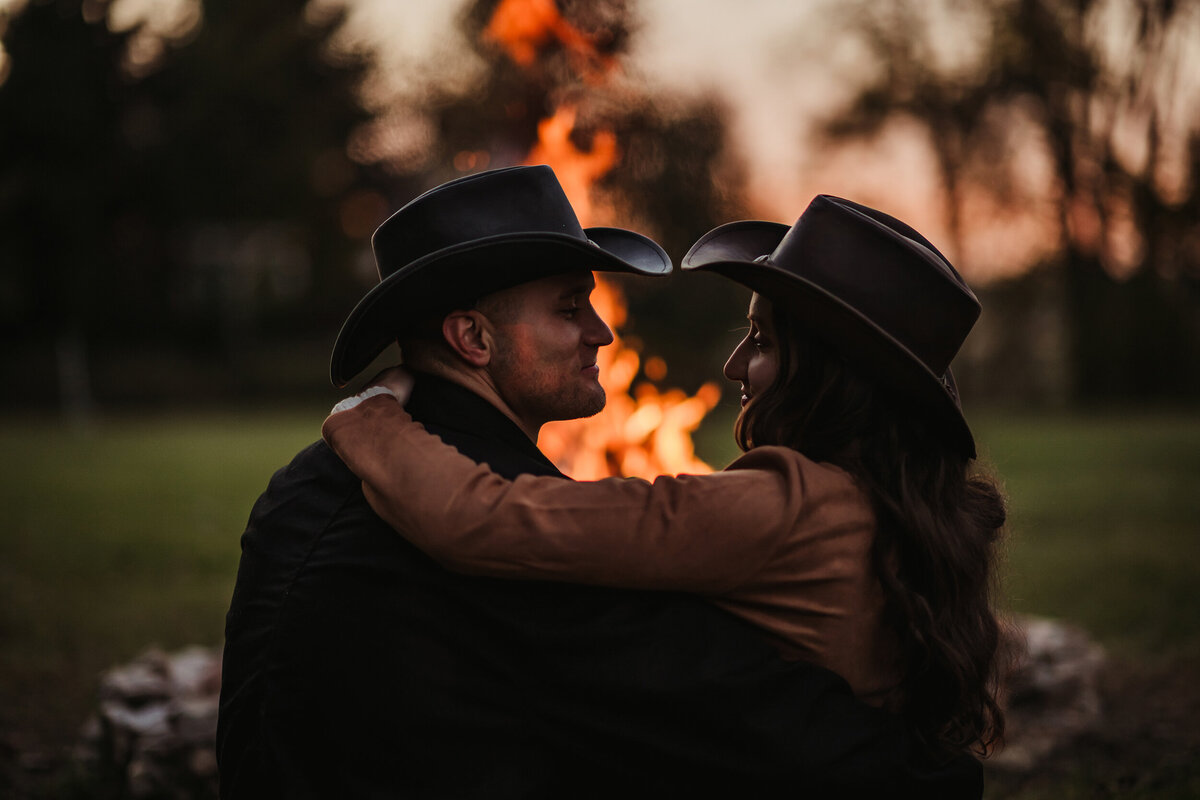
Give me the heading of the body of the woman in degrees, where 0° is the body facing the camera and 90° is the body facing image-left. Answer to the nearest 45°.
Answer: approximately 135°

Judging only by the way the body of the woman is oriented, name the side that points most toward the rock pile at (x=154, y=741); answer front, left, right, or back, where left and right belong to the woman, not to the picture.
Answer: front

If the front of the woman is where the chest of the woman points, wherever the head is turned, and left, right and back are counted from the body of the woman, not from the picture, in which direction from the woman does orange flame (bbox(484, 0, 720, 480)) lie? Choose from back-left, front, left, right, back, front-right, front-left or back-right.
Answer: front-right

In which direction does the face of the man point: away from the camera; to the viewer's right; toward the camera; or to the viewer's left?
to the viewer's right

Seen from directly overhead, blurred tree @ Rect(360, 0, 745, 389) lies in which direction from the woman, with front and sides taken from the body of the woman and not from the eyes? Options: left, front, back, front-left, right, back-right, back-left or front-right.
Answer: front-right

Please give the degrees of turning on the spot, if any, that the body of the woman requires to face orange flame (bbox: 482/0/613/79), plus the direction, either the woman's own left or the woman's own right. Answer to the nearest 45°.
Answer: approximately 45° to the woman's own right

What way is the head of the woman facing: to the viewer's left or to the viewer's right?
to the viewer's left

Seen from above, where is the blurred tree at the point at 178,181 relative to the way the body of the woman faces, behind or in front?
in front

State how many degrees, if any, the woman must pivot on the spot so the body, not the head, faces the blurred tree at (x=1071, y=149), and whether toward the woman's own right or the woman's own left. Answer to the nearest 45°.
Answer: approximately 45° to the woman's own right

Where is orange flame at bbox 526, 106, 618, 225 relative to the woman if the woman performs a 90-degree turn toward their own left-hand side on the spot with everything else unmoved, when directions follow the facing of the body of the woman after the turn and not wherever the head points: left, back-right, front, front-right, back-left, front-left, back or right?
back-right
